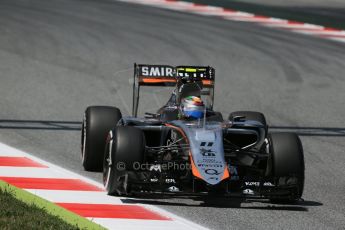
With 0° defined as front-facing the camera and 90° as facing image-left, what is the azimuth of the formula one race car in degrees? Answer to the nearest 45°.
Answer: approximately 0°
